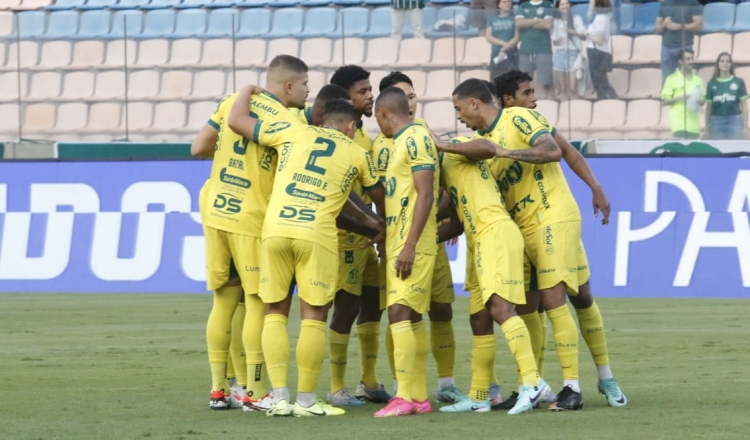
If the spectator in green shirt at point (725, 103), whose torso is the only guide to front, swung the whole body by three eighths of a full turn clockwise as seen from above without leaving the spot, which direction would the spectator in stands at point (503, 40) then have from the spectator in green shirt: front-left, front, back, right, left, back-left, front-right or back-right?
front-left

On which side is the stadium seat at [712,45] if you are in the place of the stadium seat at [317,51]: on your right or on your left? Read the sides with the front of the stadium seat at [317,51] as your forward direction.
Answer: on your left

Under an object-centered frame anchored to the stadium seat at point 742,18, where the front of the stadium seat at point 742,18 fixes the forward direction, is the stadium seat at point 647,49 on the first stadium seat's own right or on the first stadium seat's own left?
on the first stadium seat's own right

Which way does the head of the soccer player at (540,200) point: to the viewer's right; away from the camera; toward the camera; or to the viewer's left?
to the viewer's left

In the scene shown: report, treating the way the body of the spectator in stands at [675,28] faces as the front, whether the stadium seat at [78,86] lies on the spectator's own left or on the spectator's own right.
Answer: on the spectator's own right

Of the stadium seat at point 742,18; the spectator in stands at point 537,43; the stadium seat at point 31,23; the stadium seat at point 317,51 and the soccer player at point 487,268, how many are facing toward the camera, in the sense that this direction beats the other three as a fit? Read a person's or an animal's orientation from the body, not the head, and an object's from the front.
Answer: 4

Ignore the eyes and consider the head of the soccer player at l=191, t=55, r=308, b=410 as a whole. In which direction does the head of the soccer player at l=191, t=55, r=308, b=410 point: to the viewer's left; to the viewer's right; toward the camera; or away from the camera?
to the viewer's right

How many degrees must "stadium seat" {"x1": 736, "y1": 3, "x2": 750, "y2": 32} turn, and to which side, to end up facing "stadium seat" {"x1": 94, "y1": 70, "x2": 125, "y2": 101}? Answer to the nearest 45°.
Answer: approximately 90° to its right

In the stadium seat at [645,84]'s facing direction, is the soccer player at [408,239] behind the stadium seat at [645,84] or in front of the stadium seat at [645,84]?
in front

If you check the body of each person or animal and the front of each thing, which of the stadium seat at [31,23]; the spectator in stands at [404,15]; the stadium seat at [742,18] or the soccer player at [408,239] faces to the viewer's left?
the soccer player

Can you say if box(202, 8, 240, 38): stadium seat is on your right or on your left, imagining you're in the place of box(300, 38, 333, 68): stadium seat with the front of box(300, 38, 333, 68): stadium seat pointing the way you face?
on your right

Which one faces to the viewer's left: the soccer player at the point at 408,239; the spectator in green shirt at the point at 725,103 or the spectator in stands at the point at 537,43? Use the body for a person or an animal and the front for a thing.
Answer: the soccer player
